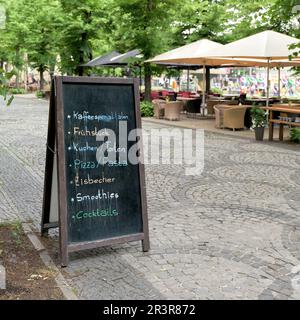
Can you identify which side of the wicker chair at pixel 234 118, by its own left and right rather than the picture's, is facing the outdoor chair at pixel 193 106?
front

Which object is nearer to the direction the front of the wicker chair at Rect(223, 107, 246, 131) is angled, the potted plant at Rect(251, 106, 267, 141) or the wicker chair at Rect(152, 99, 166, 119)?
the wicker chair

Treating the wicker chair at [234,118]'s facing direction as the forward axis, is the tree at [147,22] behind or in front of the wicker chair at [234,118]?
in front

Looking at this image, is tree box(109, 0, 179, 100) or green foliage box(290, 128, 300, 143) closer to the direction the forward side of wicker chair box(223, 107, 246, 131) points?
the tree

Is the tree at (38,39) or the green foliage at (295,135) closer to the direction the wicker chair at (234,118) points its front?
the tree
